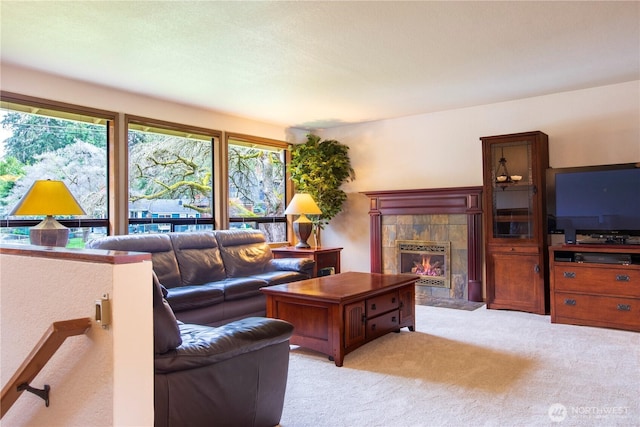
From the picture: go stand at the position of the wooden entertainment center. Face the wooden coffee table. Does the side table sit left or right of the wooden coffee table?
right

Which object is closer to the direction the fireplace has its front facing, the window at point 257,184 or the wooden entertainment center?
the window

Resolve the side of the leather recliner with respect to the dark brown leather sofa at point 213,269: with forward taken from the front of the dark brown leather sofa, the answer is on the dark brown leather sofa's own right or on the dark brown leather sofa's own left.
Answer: on the dark brown leather sofa's own right

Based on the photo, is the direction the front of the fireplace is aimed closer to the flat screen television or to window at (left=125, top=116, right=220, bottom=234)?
the window

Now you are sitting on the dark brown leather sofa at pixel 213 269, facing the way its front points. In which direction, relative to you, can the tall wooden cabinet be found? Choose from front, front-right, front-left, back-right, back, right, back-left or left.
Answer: front-left

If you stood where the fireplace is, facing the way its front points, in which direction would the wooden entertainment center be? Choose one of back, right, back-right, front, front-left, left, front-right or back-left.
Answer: left

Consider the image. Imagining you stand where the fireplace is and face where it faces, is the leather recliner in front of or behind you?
in front

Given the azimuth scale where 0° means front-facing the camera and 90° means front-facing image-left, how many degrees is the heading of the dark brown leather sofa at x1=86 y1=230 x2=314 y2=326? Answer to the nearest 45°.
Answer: approximately 315°

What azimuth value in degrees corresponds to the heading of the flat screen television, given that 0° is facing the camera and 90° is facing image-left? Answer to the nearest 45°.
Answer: approximately 0°

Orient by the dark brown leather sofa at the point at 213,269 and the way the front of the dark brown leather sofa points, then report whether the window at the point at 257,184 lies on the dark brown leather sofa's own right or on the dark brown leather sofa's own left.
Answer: on the dark brown leather sofa's own left

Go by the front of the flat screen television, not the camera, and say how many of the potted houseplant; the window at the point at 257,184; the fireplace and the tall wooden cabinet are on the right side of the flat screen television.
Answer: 4
